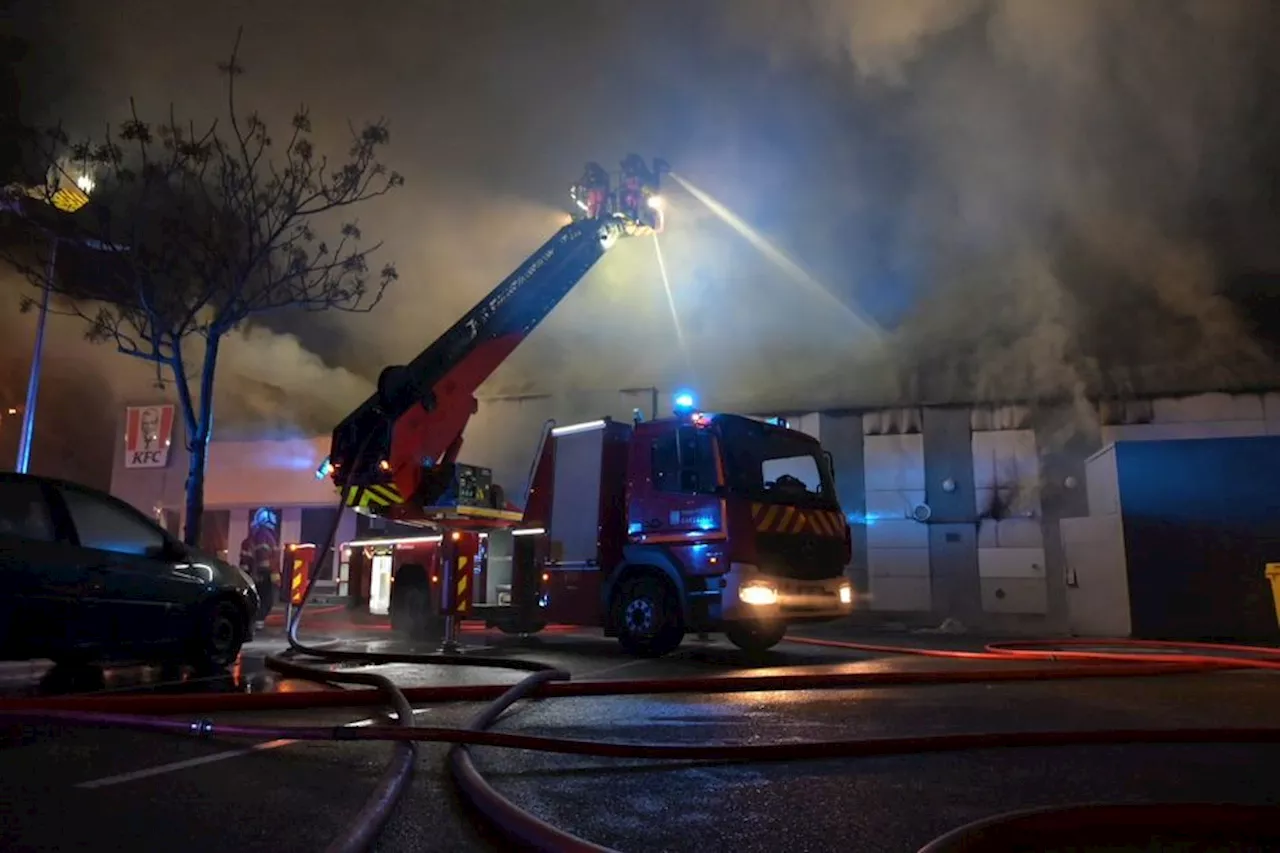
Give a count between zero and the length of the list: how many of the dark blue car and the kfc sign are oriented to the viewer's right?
1

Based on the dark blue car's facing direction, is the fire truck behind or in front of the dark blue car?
in front

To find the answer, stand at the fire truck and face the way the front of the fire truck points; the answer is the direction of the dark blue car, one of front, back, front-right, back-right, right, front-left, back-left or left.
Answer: right

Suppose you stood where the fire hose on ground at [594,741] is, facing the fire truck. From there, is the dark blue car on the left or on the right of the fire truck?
left

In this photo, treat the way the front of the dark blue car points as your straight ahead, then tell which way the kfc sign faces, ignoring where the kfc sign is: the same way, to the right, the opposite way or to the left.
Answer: to the right

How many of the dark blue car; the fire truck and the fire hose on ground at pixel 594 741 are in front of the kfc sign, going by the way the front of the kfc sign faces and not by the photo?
3

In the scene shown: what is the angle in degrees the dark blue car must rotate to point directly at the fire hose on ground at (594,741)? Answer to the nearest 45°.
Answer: approximately 45° to its right

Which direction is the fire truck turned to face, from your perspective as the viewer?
facing the viewer and to the right of the viewer

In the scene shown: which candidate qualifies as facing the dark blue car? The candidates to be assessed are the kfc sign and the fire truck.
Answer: the kfc sign

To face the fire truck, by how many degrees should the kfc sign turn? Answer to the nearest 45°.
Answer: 0° — it already faces it

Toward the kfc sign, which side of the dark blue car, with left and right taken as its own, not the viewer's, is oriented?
left

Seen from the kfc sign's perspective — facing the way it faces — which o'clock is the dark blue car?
The dark blue car is roughly at 12 o'clock from the kfc sign.

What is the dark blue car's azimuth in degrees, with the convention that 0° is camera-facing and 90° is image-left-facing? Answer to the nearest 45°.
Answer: approximately 270°
